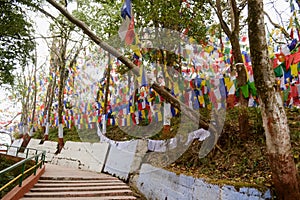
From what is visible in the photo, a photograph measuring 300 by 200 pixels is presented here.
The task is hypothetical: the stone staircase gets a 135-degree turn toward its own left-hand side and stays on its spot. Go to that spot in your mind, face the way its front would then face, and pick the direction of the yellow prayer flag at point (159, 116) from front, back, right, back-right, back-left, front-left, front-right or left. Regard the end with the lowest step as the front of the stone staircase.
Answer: front

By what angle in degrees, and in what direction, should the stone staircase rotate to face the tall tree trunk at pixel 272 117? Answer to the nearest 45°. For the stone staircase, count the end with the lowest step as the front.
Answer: approximately 45° to its left

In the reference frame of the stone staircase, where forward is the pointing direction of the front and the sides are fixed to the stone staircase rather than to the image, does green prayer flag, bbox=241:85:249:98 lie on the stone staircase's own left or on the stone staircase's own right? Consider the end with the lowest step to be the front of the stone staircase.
on the stone staircase's own left

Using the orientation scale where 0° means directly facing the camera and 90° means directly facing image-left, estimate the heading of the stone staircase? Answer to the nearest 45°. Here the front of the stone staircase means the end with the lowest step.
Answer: approximately 0°

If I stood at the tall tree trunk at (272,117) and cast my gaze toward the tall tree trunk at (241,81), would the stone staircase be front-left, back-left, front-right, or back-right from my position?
front-left

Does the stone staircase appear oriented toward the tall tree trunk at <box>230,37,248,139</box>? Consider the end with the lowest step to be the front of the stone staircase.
no
